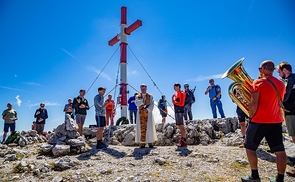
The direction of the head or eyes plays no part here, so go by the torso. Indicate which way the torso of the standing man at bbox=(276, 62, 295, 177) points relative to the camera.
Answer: to the viewer's left

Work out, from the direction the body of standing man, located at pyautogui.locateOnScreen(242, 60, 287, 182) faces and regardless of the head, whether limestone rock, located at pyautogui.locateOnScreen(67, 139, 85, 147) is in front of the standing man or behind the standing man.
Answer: in front

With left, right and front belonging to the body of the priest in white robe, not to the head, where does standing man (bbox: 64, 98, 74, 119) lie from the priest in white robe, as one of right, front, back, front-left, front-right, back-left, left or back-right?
back-right

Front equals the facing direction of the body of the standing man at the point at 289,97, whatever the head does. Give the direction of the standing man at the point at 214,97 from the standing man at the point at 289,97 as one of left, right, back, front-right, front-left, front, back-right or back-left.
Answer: front-right

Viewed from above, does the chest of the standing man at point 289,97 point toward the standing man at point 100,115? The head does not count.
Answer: yes

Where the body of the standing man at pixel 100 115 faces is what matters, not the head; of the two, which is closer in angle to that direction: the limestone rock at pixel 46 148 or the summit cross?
the summit cross

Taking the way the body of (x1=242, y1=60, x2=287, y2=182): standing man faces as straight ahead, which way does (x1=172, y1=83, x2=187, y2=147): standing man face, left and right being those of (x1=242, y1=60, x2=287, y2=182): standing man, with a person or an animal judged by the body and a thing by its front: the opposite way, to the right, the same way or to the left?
to the left

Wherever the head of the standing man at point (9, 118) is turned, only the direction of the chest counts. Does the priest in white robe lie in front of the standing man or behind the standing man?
in front

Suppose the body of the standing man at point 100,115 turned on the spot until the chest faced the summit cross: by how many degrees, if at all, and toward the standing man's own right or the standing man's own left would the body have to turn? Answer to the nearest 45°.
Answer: approximately 90° to the standing man's own left

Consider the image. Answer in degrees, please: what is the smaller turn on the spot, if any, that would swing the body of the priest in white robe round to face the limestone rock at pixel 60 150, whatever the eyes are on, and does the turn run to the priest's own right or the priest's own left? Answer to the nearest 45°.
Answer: approximately 90° to the priest's own right

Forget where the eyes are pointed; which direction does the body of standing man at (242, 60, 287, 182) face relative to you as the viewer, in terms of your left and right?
facing away from the viewer and to the left of the viewer

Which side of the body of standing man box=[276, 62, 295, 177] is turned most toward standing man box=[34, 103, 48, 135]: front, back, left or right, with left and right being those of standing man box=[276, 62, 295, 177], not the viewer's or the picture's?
front

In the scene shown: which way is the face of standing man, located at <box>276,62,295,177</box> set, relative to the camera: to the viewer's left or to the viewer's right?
to the viewer's left
